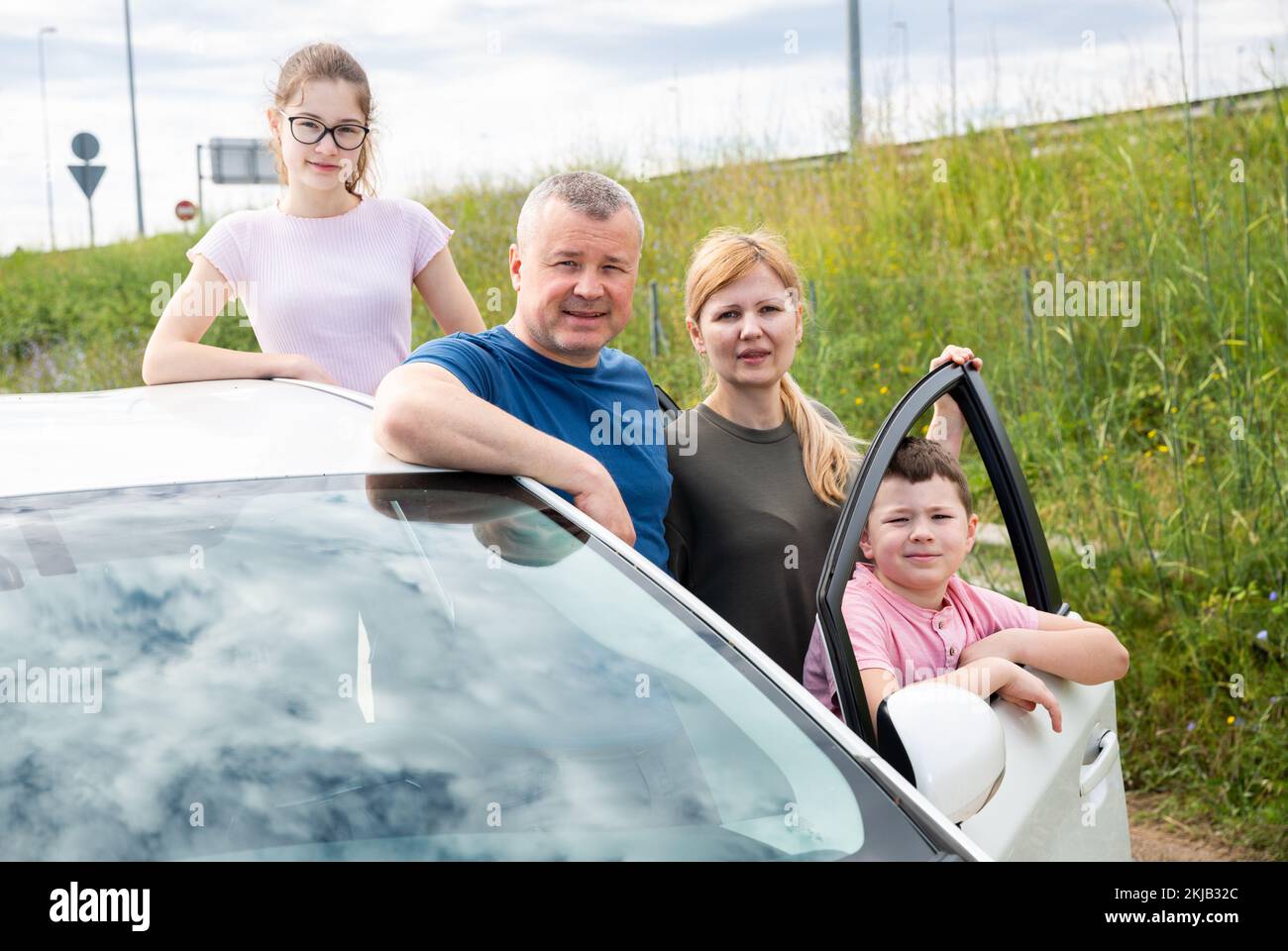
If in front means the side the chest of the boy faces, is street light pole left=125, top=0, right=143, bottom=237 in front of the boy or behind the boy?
behind

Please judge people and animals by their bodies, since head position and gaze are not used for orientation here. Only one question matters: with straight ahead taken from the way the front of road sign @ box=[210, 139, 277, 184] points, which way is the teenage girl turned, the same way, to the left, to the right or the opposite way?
the opposite way

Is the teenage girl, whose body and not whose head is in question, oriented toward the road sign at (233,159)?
no

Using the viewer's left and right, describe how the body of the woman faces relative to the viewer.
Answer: facing the viewer

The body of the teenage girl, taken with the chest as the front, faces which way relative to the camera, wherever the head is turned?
toward the camera

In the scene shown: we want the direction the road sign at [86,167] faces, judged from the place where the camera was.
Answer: facing away from the viewer

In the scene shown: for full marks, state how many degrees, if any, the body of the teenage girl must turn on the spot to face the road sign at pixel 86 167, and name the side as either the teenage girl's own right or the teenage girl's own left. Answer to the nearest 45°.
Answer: approximately 180°

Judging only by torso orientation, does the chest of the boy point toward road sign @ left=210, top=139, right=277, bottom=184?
no

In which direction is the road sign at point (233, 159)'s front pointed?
away from the camera

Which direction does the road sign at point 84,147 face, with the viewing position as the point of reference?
facing away from the viewer

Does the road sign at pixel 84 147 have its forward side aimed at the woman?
no

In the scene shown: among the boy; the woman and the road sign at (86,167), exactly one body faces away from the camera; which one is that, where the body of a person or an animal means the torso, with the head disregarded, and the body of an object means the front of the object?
the road sign

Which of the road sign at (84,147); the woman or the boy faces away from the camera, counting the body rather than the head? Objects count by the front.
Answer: the road sign

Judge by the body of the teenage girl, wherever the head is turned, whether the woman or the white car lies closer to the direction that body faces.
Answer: the white car

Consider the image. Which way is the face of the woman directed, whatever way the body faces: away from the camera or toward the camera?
toward the camera

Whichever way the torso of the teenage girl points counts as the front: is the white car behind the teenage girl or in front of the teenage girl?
in front

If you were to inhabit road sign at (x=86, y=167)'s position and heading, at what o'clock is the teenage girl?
The teenage girl is roughly at 6 o'clock from the road sign.

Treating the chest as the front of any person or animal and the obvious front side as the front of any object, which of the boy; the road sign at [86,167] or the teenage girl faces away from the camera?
the road sign

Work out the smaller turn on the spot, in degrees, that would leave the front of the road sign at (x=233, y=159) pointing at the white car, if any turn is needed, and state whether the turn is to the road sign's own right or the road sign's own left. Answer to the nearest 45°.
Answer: approximately 180°
